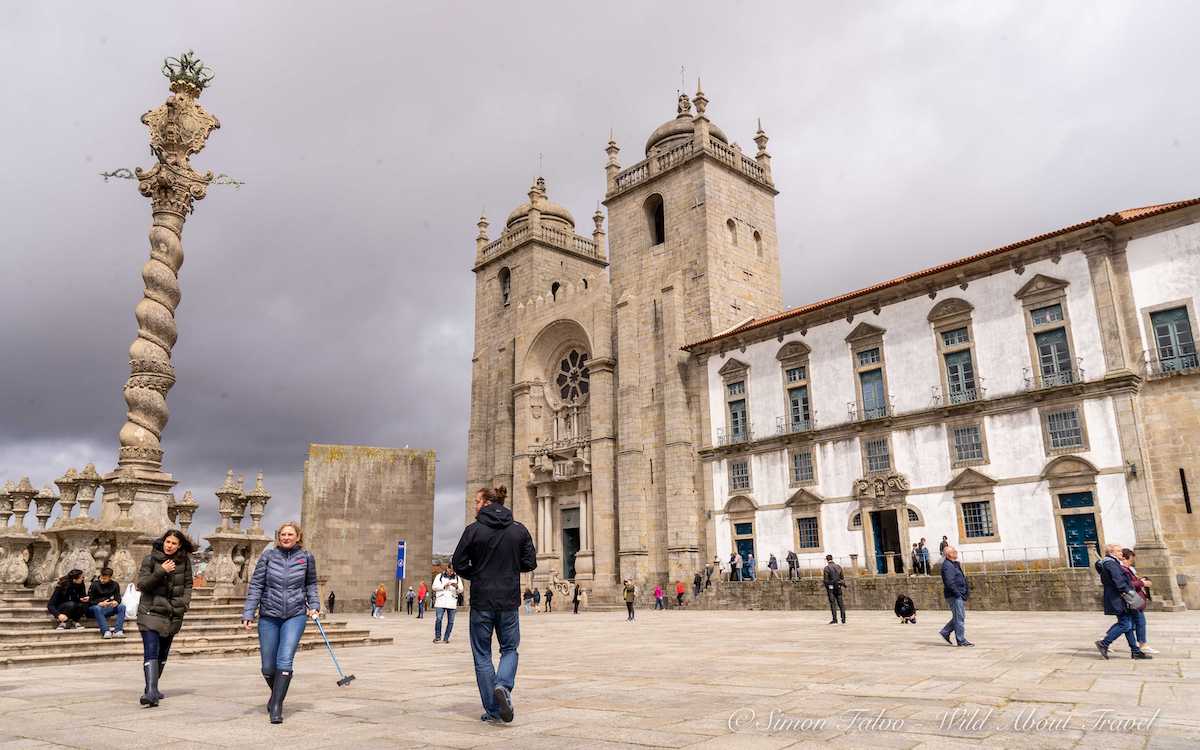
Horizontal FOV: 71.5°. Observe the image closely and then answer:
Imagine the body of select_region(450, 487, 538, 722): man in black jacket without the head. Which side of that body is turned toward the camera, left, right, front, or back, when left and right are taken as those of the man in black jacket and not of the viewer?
back

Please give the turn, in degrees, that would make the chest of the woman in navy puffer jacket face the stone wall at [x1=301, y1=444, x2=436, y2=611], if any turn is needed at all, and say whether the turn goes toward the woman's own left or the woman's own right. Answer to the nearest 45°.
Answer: approximately 180°

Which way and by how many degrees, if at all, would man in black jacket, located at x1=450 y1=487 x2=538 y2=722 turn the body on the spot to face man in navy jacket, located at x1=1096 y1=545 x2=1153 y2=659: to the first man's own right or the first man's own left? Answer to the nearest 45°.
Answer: approximately 90° to the first man's own right

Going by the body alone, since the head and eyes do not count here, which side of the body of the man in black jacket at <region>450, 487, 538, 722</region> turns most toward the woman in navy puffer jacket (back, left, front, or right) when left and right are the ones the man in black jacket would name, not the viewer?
left

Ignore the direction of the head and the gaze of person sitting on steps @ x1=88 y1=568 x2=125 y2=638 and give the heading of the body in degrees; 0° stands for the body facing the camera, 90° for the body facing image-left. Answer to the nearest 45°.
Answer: approximately 0°

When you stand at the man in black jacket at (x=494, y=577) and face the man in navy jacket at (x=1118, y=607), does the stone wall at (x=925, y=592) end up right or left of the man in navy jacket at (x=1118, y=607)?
left

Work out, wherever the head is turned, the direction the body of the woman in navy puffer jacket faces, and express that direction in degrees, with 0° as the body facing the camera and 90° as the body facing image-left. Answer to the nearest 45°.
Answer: approximately 0°

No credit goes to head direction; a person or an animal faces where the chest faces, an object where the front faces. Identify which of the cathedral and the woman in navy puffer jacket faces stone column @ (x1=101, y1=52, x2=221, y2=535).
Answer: the cathedral

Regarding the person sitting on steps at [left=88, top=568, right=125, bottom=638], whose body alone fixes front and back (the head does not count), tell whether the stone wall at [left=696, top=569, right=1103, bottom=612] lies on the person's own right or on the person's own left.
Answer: on the person's own left
